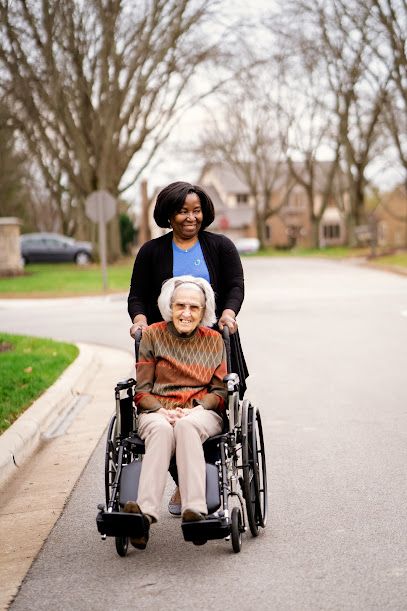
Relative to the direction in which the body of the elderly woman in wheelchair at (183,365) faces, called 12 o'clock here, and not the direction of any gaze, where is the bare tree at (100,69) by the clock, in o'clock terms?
The bare tree is roughly at 6 o'clock from the elderly woman in wheelchair.

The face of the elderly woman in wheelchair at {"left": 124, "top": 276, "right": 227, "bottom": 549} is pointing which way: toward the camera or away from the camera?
toward the camera

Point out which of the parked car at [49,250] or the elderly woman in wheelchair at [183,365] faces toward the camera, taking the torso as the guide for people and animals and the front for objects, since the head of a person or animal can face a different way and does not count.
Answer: the elderly woman in wheelchair

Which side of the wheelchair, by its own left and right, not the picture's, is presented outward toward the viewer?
front

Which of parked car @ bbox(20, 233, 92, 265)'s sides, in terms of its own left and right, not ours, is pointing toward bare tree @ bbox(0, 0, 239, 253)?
left

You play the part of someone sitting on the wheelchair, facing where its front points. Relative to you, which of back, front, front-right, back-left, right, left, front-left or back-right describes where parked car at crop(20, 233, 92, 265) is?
back

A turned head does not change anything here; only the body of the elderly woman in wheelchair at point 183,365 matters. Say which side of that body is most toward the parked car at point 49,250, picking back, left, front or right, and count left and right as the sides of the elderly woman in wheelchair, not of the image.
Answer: back

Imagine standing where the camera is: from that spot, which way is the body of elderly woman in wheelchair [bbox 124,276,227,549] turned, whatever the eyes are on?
toward the camera

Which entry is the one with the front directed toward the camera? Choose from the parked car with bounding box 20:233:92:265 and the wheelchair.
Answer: the wheelchair
